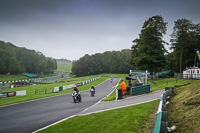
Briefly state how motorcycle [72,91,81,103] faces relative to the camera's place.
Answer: facing the viewer and to the left of the viewer

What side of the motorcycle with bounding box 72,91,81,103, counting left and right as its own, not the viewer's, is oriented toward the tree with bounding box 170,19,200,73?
back

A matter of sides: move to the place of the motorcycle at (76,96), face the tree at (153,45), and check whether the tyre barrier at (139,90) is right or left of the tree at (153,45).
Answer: right

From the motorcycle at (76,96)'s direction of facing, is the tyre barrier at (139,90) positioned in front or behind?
behind

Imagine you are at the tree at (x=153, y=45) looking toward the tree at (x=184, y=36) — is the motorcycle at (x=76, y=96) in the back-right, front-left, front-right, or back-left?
back-right

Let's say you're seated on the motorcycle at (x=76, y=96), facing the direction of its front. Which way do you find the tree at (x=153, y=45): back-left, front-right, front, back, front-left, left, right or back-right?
back
